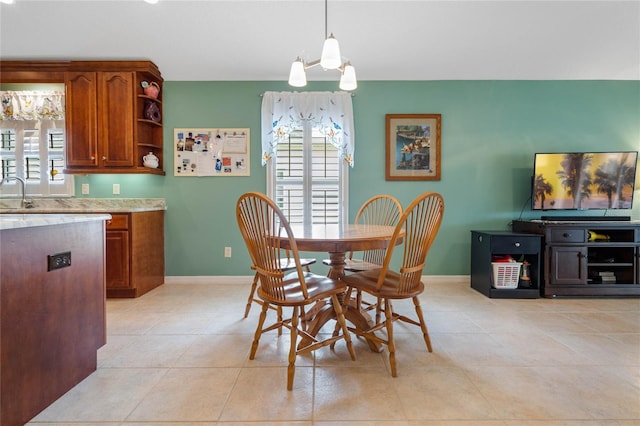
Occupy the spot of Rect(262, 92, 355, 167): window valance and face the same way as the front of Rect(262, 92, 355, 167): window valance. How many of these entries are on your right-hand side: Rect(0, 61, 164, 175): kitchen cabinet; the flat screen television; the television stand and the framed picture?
1

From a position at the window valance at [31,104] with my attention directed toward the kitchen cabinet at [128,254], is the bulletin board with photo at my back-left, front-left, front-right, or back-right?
front-left

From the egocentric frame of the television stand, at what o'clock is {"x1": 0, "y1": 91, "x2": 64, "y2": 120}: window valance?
The window valance is roughly at 2 o'clock from the television stand.

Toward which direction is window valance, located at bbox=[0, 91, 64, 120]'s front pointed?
toward the camera

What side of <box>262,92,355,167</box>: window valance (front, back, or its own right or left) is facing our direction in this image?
front

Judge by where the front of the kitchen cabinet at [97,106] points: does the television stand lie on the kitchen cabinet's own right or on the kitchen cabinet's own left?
on the kitchen cabinet's own left

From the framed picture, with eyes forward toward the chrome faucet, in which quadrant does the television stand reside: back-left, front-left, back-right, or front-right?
back-left

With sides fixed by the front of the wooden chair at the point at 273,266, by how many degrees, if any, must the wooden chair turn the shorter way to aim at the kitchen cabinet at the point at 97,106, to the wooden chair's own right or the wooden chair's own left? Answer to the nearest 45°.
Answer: approximately 90° to the wooden chair's own left

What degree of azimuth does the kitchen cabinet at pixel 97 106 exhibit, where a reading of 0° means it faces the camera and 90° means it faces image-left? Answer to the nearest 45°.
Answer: approximately 0°

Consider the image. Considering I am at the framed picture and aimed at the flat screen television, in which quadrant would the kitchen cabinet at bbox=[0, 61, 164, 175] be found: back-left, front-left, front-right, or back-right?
back-right

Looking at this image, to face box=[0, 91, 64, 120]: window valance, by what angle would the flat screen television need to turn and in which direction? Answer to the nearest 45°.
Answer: approximately 45° to its right

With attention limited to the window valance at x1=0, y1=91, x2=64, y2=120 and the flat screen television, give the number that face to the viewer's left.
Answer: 0

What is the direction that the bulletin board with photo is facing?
toward the camera
